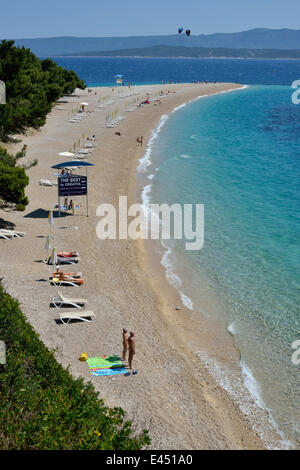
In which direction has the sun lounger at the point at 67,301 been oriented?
to the viewer's right

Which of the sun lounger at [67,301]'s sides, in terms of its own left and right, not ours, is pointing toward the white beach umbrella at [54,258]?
left

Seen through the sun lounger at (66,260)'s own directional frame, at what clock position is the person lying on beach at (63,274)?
The person lying on beach is roughly at 3 o'clock from the sun lounger.

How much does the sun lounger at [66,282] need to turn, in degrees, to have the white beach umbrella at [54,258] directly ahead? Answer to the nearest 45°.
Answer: approximately 135° to its left

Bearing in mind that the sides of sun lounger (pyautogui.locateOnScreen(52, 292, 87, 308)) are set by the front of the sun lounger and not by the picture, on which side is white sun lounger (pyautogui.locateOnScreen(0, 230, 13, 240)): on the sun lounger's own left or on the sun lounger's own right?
on the sun lounger's own left

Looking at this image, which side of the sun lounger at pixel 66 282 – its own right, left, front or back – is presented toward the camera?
right

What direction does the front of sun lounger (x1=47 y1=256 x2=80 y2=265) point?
to the viewer's right

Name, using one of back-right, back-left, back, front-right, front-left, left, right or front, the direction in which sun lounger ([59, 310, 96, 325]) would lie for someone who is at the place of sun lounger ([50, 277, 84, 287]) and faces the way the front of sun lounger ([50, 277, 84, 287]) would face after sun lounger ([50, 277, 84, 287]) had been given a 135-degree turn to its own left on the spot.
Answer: back-left

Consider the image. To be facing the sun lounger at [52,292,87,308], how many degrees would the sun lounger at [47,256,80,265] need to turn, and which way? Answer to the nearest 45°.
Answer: approximately 90° to its right

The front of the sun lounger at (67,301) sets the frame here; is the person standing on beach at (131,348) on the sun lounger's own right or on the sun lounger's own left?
on the sun lounger's own right

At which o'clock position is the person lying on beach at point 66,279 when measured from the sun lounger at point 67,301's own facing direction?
The person lying on beach is roughly at 9 o'clock from the sun lounger.
